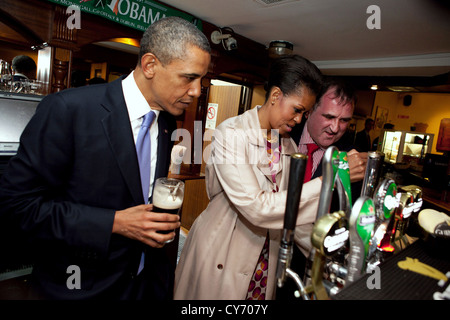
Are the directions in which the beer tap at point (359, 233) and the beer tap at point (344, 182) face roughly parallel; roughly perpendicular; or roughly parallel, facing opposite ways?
roughly parallel

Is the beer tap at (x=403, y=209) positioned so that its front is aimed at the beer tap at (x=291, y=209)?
no

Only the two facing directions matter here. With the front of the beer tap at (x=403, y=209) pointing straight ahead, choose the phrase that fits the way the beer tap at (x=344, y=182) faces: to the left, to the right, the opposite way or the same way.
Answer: the same way

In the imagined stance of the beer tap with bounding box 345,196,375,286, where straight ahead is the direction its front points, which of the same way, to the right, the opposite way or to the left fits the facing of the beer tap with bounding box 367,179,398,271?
the same way

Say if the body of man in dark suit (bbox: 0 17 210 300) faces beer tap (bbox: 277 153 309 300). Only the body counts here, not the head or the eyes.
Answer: yes

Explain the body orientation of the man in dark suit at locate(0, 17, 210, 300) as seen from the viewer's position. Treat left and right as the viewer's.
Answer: facing the viewer and to the right of the viewer

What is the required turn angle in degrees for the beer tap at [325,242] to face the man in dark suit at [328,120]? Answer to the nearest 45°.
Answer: approximately 135° to its left

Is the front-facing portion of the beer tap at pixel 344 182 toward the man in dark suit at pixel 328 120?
no

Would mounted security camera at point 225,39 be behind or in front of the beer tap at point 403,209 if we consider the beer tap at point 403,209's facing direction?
behind

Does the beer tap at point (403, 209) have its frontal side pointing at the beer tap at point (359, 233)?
no
